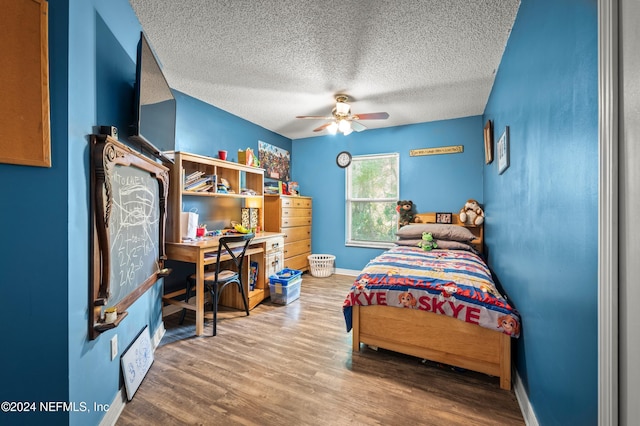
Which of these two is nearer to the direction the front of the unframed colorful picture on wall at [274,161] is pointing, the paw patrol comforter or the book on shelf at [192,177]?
the paw patrol comforter

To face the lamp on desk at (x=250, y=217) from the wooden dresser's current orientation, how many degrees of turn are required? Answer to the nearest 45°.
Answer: approximately 90° to its right

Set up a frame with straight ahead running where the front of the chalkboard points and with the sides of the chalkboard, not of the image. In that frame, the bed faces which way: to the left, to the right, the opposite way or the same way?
to the right

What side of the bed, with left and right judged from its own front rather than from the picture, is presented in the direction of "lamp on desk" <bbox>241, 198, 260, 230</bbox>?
right

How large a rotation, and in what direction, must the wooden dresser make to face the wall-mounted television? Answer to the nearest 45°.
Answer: approximately 90° to its right

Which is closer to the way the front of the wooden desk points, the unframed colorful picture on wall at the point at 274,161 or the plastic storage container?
the plastic storage container

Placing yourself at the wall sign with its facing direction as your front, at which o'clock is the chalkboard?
The chalkboard is roughly at 1 o'clock from the wall sign.

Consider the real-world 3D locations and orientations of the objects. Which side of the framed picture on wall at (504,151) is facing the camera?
left

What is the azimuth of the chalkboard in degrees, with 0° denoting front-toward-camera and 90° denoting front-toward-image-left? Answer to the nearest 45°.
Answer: approximately 315°

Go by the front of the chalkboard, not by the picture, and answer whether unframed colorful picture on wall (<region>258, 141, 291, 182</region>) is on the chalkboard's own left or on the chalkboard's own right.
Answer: on the chalkboard's own left

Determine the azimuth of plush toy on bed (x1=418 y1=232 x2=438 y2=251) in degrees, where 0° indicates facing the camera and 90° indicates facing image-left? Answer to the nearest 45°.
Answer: approximately 0°

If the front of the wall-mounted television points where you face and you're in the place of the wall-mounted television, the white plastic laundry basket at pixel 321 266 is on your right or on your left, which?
on your left
